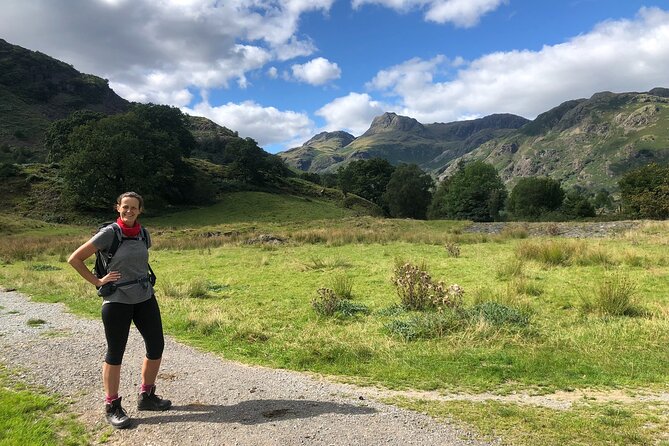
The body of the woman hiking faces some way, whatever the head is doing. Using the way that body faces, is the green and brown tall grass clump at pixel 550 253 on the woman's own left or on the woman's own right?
on the woman's own left

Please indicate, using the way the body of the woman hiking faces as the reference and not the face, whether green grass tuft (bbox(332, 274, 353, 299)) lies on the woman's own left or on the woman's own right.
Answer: on the woman's own left

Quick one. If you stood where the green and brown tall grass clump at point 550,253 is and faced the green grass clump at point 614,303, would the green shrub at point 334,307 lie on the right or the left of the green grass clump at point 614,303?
right

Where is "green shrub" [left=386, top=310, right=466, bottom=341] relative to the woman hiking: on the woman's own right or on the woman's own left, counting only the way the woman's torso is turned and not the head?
on the woman's own left

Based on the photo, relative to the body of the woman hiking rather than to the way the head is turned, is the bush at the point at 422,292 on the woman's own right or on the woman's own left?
on the woman's own left

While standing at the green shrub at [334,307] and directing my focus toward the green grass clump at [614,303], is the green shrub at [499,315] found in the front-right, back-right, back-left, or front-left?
front-right

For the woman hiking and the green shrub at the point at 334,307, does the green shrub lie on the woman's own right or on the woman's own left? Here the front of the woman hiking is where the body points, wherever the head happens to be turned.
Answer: on the woman's own left

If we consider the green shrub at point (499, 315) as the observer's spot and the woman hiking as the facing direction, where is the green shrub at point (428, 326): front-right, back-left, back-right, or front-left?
front-right

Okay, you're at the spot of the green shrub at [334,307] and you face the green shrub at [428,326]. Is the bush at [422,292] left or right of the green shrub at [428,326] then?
left

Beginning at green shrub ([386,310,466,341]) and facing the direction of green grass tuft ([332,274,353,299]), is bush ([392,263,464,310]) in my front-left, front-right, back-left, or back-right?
front-right

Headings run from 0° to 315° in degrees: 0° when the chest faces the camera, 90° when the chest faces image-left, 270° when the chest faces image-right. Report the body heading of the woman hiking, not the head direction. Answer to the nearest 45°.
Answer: approximately 315°
